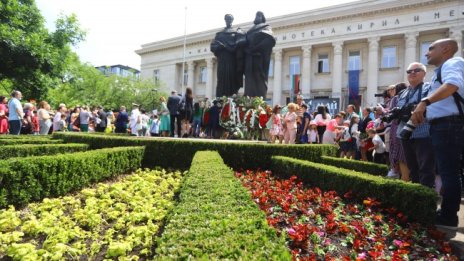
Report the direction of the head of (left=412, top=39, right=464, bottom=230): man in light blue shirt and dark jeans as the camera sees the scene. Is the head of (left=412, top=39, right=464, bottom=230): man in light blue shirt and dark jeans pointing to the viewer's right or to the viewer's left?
to the viewer's left

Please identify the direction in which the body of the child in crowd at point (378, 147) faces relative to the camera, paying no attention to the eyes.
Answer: to the viewer's left

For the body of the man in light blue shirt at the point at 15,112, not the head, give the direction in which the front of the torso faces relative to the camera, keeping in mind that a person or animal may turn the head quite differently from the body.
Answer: to the viewer's right

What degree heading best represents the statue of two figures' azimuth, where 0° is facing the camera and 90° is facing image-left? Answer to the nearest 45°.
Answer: approximately 0°

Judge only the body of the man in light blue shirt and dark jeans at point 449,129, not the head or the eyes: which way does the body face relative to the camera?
to the viewer's left
